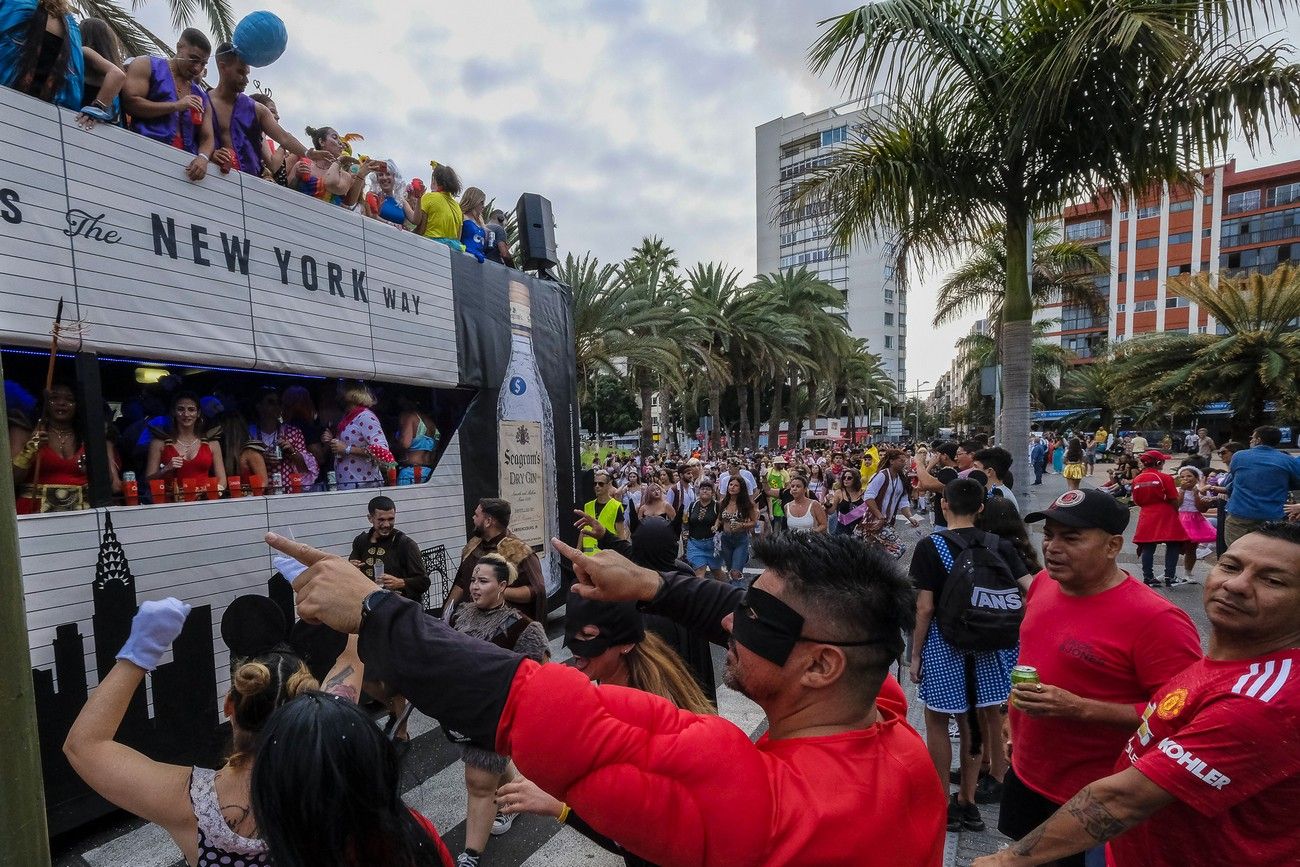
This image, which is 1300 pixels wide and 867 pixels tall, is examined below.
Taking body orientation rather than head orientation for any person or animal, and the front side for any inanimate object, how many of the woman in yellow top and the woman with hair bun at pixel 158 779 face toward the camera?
0

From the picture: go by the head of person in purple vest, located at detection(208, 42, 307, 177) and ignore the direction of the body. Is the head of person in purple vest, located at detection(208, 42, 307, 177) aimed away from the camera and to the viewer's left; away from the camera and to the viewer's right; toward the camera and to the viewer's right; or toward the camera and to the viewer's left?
toward the camera and to the viewer's right

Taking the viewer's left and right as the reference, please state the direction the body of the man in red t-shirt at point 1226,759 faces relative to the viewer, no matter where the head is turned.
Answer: facing the viewer and to the left of the viewer

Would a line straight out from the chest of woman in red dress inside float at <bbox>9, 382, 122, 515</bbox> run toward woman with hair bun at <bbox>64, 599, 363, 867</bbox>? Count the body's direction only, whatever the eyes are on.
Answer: yes

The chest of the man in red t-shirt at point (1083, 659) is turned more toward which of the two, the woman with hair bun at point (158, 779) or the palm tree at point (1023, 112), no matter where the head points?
the woman with hair bun

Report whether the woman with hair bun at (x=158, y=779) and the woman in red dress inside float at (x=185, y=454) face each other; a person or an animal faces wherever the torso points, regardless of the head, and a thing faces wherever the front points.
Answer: yes

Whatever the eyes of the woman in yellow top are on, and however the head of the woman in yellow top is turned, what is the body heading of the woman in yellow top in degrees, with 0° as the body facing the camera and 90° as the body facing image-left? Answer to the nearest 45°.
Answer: approximately 180°

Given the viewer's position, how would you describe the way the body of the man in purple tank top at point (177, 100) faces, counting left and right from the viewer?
facing the viewer and to the right of the viewer

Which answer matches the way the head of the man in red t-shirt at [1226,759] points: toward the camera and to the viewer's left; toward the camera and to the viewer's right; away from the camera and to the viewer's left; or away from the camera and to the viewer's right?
toward the camera and to the viewer's left

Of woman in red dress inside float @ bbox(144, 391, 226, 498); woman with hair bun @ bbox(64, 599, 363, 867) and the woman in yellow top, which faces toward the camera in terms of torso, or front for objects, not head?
the woman in red dress inside float

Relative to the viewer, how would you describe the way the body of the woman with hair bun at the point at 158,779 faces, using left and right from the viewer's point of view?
facing away from the viewer
